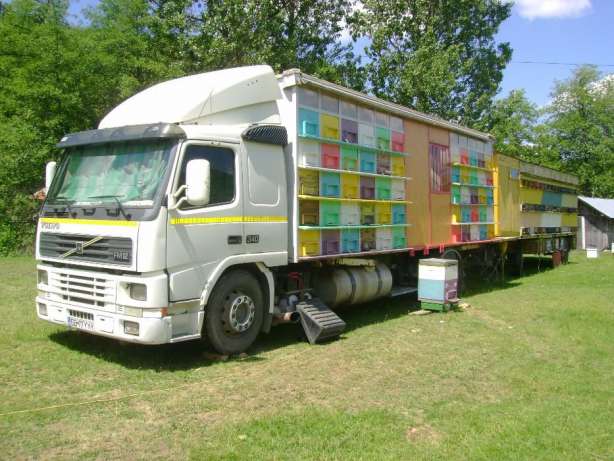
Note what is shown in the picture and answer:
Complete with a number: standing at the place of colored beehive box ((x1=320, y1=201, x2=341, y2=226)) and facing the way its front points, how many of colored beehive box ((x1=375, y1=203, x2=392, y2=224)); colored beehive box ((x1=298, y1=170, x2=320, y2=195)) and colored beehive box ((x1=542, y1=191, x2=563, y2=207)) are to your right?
1

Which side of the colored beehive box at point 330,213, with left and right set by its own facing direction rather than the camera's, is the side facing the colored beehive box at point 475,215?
left

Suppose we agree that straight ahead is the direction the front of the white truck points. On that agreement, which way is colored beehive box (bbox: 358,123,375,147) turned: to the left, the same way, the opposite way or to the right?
to the left

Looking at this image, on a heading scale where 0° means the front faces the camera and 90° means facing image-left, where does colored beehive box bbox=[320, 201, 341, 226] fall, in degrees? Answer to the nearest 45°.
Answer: approximately 315°

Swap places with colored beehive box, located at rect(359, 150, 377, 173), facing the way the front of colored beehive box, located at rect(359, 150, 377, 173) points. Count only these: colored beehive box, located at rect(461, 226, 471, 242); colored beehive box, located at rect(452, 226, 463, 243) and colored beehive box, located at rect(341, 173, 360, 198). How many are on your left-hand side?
2

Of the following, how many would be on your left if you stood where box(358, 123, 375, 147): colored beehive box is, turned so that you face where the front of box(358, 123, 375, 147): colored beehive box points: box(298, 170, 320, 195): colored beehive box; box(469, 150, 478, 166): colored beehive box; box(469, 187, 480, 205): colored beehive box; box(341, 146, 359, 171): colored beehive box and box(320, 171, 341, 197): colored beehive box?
2

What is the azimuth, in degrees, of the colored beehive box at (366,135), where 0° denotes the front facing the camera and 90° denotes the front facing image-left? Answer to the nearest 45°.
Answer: approximately 315°

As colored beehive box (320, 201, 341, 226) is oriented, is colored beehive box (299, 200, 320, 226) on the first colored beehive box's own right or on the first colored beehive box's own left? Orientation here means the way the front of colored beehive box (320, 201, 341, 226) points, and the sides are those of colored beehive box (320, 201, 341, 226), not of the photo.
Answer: on the first colored beehive box's own right

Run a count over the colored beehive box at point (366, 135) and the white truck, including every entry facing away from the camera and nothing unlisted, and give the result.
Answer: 0

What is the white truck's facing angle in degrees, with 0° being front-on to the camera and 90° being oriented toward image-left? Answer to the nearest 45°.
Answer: approximately 45°
